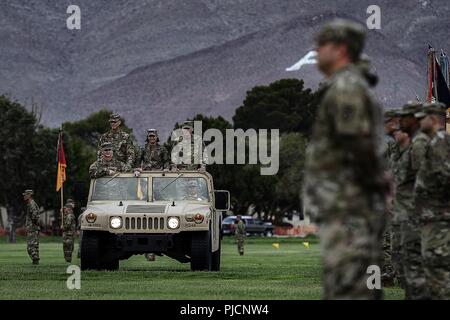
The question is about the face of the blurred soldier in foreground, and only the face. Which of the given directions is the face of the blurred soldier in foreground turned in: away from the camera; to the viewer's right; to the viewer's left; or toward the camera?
to the viewer's left

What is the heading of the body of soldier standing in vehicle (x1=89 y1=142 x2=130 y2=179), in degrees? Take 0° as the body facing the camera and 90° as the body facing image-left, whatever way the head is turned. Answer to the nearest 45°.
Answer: approximately 0°

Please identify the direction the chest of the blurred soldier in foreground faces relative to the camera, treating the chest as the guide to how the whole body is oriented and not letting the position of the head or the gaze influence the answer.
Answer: to the viewer's left

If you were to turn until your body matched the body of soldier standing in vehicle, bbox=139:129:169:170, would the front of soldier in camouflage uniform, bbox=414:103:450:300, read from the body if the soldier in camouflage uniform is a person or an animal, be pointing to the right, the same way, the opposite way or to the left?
to the right

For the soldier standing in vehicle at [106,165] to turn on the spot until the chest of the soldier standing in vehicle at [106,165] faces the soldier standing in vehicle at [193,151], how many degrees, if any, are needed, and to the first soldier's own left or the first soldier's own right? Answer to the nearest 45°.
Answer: approximately 90° to the first soldier's own left

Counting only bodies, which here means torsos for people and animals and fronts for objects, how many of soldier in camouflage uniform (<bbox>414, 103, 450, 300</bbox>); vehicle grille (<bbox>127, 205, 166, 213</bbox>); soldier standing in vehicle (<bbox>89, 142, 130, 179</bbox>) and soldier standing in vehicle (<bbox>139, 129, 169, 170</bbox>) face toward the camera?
3

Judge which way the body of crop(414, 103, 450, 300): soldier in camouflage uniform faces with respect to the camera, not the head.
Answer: to the viewer's left
